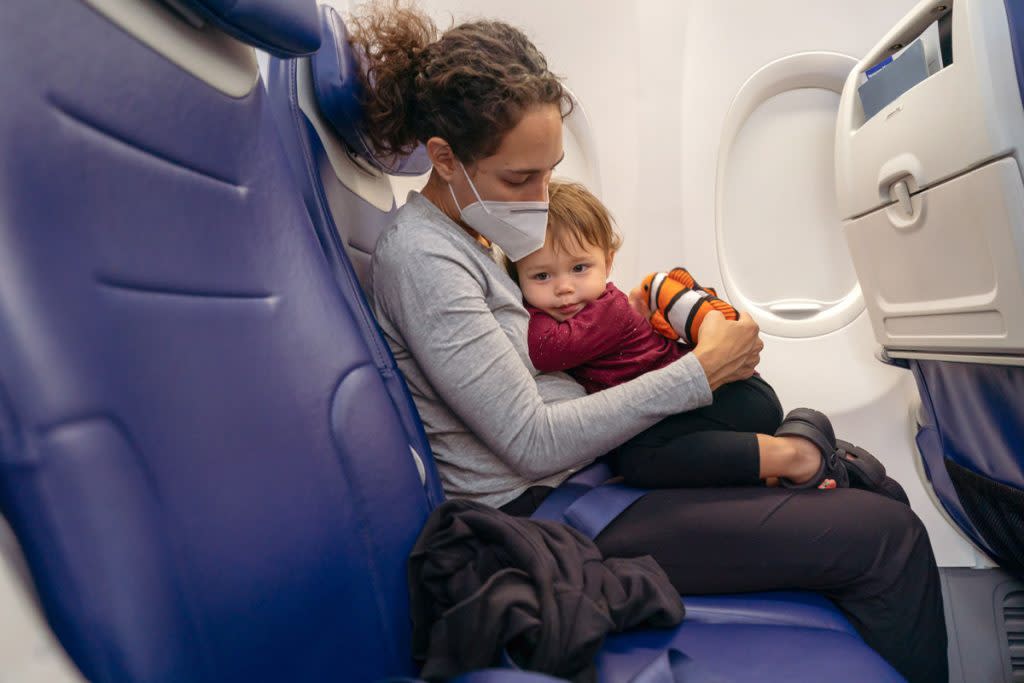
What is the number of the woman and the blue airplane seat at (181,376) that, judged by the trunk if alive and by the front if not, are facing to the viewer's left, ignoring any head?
0

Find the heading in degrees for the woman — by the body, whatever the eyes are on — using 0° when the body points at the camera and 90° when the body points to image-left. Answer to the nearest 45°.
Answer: approximately 270°

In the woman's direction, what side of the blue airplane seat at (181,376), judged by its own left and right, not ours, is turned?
left

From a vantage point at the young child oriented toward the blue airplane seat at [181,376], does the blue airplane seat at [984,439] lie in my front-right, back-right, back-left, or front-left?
back-left

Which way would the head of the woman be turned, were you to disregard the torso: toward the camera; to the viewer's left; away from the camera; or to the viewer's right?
to the viewer's right

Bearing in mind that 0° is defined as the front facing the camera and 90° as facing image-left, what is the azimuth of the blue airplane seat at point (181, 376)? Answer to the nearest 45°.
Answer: approximately 315°
